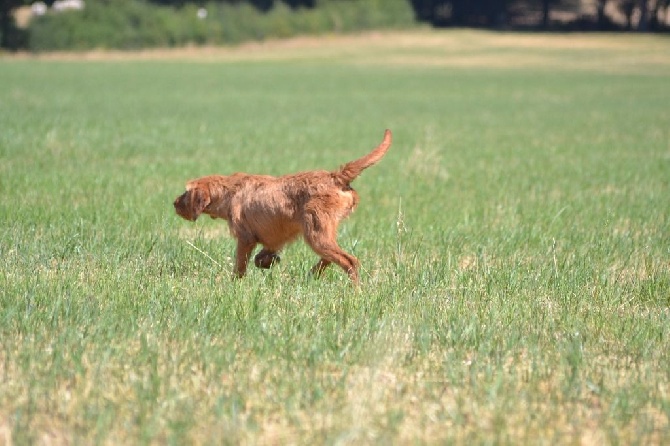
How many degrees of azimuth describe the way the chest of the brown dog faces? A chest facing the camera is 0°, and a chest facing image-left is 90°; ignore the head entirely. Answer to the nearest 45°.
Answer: approximately 90°
